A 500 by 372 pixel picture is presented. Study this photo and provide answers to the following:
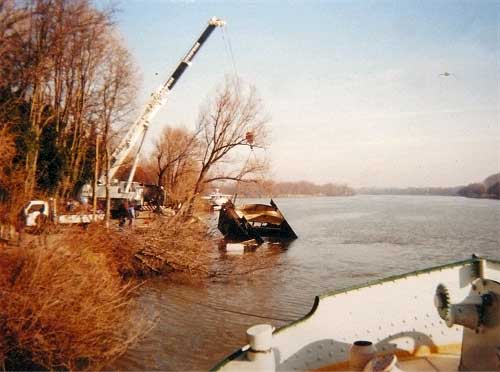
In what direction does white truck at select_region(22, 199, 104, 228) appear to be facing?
to the viewer's left

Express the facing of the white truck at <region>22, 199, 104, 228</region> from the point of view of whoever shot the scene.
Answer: facing to the left of the viewer
